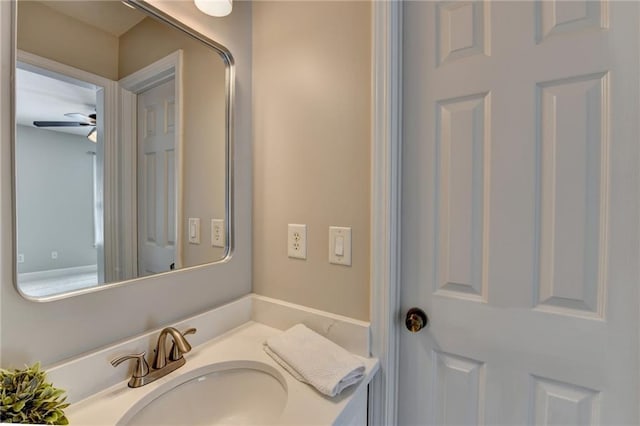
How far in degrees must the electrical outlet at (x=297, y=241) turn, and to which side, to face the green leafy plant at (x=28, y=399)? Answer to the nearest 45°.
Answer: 0° — it already faces it

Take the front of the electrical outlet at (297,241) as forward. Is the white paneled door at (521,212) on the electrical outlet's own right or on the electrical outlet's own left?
on the electrical outlet's own left

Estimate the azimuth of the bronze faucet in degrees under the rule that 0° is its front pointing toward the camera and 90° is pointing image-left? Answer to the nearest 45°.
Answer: approximately 315°

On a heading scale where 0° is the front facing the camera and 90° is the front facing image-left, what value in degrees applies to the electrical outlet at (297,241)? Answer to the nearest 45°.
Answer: approximately 45°

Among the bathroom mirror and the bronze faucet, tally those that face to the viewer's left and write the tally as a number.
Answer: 0
